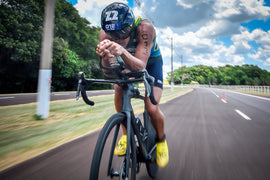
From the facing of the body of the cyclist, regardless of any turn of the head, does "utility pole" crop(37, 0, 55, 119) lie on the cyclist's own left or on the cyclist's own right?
on the cyclist's own right

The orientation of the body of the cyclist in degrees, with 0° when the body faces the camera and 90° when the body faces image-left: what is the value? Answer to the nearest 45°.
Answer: approximately 45°
